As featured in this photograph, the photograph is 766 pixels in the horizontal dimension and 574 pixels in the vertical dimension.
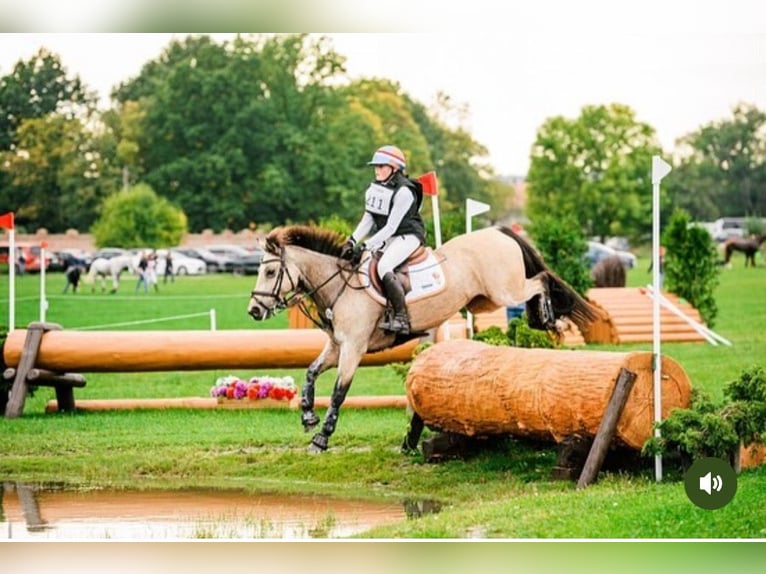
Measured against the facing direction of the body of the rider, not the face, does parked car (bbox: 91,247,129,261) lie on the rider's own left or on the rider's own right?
on the rider's own right

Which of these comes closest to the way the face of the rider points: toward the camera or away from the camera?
toward the camera

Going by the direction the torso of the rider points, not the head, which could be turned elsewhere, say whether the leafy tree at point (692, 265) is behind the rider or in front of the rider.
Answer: behind

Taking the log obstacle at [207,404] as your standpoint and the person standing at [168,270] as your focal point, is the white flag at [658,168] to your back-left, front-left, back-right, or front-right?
back-right

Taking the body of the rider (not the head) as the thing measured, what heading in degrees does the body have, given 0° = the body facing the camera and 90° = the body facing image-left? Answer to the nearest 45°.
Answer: approximately 45°
